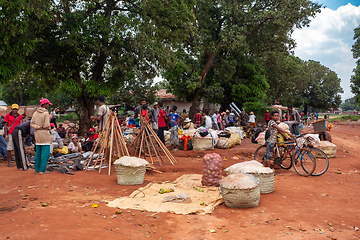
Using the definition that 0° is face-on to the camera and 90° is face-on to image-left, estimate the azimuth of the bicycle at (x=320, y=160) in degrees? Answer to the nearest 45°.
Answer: approximately 270°

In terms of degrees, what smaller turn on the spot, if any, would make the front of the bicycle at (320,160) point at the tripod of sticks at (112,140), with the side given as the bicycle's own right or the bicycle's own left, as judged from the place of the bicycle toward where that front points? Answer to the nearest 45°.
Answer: approximately 180°

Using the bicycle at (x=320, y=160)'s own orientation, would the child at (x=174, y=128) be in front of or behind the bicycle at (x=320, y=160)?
behind

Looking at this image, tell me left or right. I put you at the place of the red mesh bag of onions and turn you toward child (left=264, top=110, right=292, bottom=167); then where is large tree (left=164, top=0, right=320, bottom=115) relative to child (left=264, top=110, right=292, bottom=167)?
left

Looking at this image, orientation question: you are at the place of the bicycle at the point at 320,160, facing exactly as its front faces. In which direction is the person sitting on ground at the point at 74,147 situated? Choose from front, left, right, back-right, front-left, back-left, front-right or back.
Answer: back

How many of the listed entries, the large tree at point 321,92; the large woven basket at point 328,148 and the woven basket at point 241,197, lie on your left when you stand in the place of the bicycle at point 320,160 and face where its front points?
2

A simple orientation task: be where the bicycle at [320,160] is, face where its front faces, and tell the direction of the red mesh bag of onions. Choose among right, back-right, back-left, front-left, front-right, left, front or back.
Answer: back-right

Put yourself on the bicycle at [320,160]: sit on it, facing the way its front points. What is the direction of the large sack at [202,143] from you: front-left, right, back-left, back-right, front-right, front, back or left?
back-left

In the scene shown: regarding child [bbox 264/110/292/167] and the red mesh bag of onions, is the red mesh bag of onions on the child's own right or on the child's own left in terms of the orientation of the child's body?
on the child's own right
